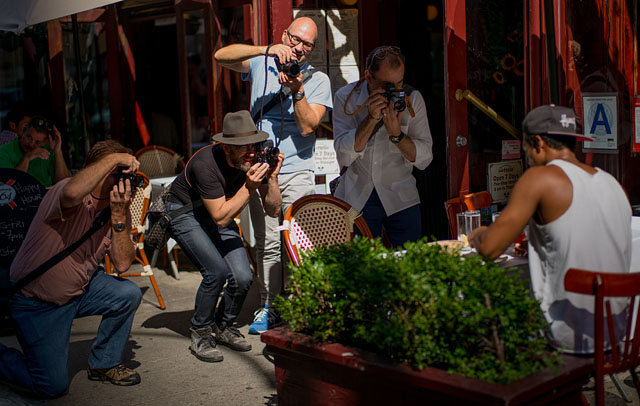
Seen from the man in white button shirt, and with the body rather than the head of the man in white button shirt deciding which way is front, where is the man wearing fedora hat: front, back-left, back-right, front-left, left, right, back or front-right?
right

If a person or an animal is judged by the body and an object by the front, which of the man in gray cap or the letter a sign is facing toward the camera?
the letter a sign

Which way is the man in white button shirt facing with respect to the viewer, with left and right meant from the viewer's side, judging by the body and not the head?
facing the viewer

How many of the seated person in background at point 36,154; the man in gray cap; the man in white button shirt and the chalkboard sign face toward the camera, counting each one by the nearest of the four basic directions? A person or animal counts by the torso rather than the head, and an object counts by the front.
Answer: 3

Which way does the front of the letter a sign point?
toward the camera

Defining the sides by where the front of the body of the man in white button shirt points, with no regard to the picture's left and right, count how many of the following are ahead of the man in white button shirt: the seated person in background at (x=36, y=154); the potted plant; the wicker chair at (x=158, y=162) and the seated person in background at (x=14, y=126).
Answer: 1

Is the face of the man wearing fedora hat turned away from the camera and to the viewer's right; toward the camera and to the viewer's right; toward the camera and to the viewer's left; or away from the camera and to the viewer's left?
toward the camera and to the viewer's right

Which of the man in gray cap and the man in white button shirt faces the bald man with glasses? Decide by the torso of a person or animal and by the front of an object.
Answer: the man in gray cap

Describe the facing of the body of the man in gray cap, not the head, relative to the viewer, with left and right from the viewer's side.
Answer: facing away from the viewer and to the left of the viewer

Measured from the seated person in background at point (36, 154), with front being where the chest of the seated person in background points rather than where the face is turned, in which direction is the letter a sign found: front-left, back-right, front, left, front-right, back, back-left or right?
front-left

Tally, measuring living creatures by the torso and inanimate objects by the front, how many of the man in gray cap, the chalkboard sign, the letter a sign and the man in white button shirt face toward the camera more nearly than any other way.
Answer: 3

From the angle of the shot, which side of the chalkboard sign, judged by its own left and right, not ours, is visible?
front

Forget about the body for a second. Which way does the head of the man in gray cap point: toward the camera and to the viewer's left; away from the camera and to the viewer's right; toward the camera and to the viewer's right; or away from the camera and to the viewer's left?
away from the camera and to the viewer's left

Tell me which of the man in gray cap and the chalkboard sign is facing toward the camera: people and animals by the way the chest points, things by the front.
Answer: the chalkboard sign

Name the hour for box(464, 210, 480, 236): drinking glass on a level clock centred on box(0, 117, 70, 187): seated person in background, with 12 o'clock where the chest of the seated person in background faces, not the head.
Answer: The drinking glass is roughly at 11 o'clock from the seated person in background.
